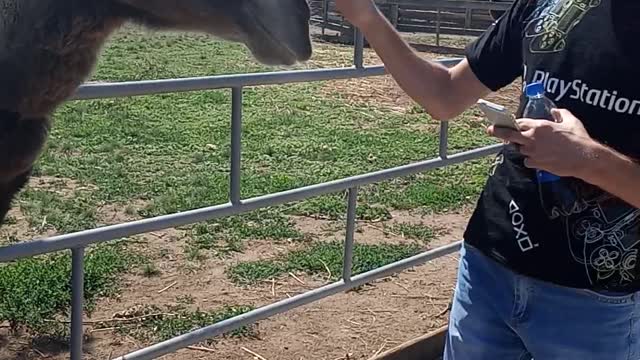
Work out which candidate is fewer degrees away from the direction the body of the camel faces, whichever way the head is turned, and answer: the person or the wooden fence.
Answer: the person

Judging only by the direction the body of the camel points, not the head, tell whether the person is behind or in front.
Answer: in front

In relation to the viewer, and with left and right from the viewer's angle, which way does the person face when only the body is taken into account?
facing the viewer and to the left of the viewer

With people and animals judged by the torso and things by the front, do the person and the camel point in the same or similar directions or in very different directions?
very different directions

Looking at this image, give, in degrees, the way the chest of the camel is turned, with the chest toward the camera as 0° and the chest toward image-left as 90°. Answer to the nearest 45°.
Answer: approximately 270°

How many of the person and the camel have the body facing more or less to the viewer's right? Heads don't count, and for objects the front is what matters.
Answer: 1

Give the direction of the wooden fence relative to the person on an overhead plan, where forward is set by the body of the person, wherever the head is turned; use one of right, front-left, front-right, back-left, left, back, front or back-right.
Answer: back-right

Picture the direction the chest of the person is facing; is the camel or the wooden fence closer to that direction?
the camel

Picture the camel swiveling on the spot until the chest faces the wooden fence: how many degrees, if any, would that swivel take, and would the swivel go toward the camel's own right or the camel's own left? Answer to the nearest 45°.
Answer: approximately 90° to the camel's own left
